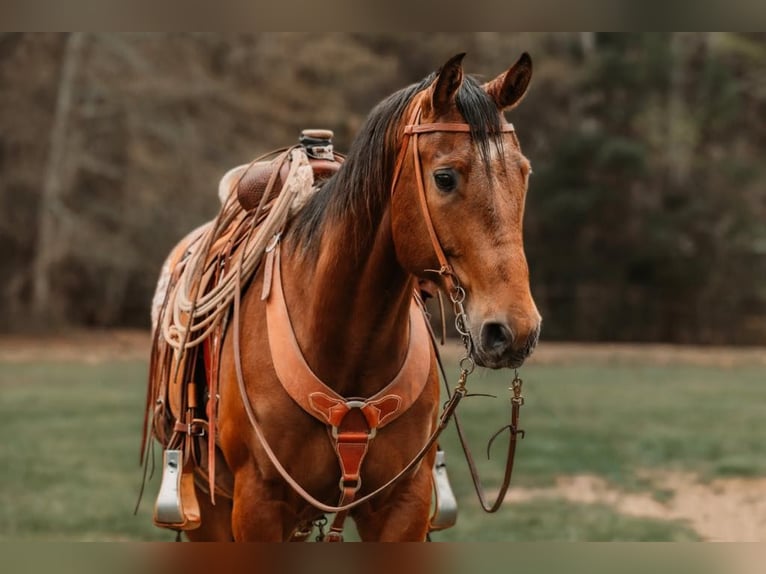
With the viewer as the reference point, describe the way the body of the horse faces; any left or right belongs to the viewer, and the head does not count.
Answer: facing the viewer and to the right of the viewer

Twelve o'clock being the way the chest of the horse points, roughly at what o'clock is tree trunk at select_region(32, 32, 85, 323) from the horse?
The tree trunk is roughly at 7 o'clock from the horse.
